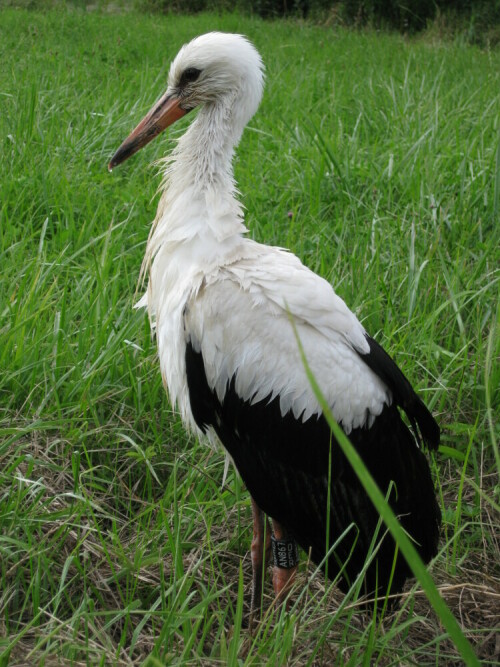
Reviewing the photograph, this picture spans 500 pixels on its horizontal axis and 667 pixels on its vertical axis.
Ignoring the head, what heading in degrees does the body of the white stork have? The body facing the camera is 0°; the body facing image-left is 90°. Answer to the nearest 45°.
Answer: approximately 90°
